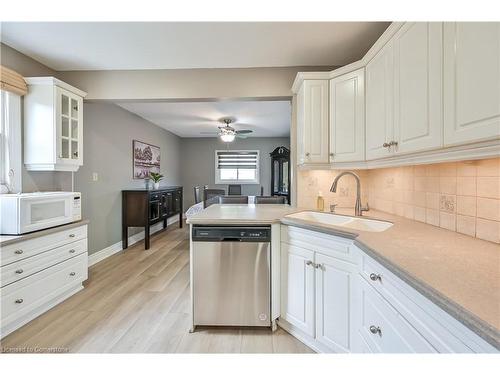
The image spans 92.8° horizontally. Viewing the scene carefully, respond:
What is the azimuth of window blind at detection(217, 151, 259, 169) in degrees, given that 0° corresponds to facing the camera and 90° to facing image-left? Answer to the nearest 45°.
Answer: approximately 0°

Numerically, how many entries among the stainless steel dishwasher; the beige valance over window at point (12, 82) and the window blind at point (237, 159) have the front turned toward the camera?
2

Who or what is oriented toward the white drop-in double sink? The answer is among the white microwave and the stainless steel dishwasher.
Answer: the white microwave

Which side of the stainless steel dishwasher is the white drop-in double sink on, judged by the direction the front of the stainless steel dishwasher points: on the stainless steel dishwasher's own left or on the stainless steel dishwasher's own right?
on the stainless steel dishwasher's own left

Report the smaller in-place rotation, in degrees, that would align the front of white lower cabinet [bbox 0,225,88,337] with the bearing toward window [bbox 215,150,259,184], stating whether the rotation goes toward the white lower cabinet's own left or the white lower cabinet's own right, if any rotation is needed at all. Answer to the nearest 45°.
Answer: approximately 90° to the white lower cabinet's own left

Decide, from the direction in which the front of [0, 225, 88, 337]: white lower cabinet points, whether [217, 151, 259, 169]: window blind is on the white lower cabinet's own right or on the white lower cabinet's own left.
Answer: on the white lower cabinet's own left

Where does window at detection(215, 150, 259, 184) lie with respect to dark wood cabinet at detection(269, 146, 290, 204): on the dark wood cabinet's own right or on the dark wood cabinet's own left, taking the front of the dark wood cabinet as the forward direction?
on the dark wood cabinet's own right

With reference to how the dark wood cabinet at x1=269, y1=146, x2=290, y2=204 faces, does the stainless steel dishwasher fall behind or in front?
in front

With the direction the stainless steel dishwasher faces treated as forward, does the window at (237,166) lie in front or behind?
behind

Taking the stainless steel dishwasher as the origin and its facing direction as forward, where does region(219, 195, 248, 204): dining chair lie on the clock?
The dining chair is roughly at 6 o'clock from the stainless steel dishwasher.
